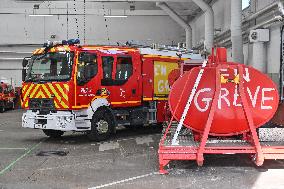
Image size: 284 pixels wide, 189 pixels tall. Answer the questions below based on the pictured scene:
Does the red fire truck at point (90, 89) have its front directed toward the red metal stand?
no

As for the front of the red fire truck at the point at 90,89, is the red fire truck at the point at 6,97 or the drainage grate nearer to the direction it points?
the drainage grate

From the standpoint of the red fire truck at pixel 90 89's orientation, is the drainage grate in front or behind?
in front

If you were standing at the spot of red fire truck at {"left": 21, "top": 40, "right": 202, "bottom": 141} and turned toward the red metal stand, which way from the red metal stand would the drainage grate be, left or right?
right

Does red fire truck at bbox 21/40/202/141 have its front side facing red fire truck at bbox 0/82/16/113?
no

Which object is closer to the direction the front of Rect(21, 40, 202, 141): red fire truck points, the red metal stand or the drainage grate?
the drainage grate

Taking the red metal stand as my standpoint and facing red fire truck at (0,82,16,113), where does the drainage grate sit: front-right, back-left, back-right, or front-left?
front-left

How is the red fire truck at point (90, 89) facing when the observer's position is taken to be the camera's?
facing the viewer and to the left of the viewer
